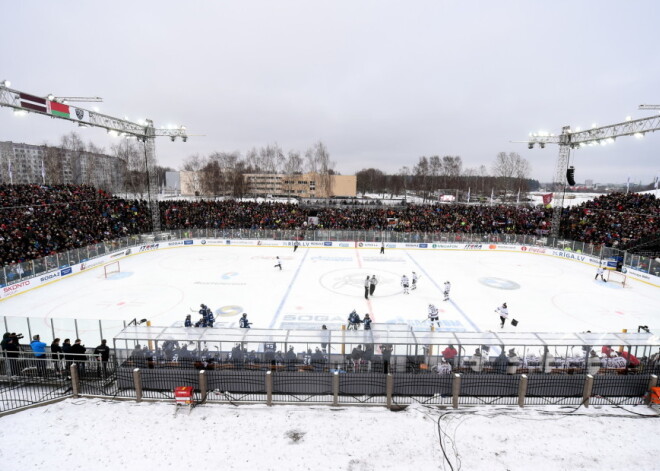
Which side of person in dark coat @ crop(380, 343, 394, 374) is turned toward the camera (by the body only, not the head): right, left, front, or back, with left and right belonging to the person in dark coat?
back

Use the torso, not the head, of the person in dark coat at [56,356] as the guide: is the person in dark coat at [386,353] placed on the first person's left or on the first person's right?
on the first person's right

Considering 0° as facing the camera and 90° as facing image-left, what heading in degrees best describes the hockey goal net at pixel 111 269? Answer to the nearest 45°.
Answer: approximately 315°

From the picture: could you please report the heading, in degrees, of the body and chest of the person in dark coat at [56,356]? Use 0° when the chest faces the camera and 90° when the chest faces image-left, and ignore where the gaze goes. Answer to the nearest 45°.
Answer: approximately 225°

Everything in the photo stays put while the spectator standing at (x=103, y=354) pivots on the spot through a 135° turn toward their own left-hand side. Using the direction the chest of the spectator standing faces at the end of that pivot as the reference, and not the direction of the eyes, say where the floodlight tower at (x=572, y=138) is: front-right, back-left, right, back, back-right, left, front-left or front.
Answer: back-left

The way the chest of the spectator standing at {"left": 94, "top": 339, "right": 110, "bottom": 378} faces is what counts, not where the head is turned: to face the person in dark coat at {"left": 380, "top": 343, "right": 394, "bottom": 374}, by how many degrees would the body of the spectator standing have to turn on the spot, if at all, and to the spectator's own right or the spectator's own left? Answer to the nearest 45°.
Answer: approximately 135° to the spectator's own right

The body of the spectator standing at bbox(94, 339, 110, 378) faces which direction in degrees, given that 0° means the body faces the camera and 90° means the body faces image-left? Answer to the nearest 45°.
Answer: approximately 180°

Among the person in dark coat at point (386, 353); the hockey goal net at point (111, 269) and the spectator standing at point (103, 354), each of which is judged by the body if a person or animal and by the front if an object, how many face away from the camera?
2

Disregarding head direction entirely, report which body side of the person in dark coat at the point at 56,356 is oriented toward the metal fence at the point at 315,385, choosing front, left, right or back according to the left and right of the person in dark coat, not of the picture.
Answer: right

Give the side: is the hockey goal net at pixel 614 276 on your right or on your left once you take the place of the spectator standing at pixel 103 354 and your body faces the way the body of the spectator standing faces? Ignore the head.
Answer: on your right

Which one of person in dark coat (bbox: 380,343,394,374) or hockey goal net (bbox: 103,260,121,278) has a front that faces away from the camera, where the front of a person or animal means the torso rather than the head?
the person in dark coat

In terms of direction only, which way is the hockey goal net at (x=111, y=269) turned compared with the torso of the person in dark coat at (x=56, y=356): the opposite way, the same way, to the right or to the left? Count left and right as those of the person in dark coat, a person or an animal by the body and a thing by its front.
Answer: to the right

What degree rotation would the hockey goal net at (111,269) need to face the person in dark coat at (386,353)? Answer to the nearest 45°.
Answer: approximately 45° to its right

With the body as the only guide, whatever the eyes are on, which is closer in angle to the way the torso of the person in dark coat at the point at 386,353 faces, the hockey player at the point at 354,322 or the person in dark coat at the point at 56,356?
the hockey player
